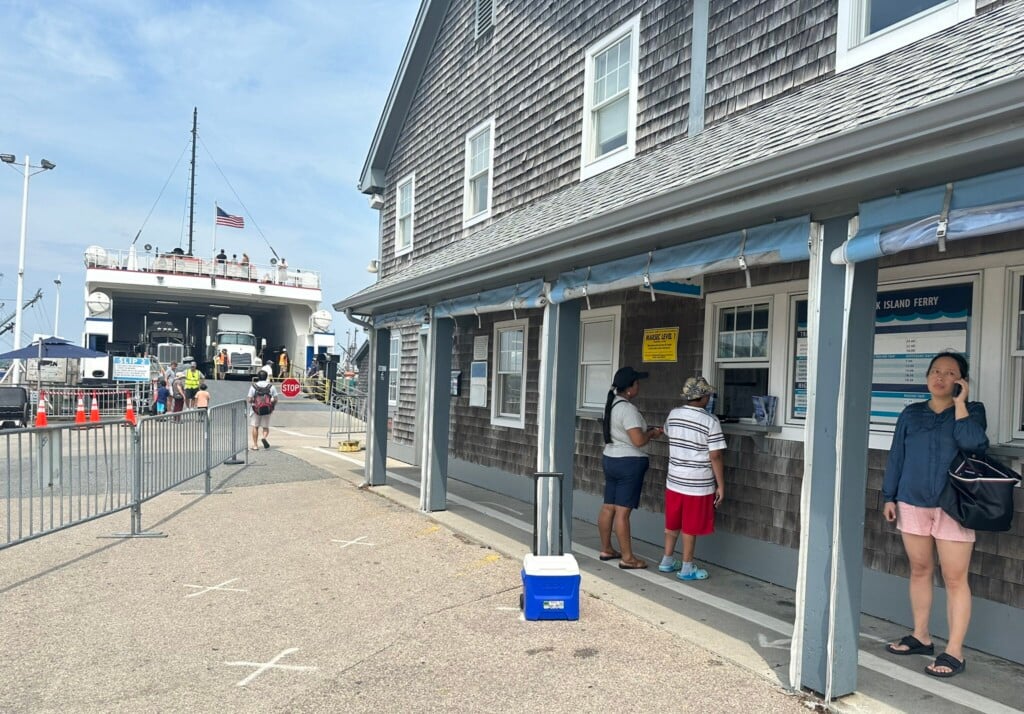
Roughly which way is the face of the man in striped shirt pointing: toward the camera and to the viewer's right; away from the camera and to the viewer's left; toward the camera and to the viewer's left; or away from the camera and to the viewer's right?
away from the camera and to the viewer's right

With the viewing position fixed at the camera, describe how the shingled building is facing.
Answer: facing the viewer and to the left of the viewer

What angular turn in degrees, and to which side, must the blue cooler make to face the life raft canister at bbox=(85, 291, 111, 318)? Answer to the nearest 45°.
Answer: approximately 135° to its right

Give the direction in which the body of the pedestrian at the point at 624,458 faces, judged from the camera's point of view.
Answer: to the viewer's right

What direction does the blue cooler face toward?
toward the camera

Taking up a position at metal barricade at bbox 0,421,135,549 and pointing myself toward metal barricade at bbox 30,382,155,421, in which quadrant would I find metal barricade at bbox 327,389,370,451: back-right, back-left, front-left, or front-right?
front-right

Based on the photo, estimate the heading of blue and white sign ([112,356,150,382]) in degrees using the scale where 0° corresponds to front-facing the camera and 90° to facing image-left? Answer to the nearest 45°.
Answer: approximately 0°

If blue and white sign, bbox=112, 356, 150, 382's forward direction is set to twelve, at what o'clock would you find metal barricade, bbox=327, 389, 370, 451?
The metal barricade is roughly at 11 o'clock from the blue and white sign.

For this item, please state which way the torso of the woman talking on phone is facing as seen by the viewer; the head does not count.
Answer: toward the camera

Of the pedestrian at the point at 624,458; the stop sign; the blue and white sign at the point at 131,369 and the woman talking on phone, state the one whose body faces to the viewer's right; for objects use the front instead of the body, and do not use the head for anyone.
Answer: the pedestrian

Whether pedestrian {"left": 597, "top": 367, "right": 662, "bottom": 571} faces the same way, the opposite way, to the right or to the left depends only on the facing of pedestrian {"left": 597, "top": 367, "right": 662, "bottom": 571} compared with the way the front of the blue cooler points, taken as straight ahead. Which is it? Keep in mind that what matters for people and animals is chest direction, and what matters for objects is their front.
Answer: to the left

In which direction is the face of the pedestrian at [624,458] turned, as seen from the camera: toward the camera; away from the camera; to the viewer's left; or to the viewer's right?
to the viewer's right

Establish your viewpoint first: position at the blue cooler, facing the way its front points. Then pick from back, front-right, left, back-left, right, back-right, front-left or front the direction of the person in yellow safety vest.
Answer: back-right
